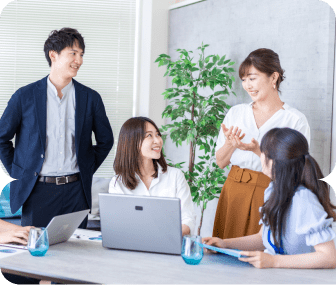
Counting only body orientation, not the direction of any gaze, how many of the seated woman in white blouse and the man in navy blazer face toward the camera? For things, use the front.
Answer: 2

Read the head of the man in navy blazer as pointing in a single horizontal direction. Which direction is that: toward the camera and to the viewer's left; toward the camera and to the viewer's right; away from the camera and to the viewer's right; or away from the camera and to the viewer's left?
toward the camera and to the viewer's right

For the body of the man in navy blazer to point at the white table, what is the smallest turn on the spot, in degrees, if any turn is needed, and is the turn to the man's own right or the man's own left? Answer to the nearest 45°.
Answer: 0° — they already face it

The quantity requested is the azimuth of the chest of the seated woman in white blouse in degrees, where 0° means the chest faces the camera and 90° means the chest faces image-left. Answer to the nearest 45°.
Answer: approximately 0°

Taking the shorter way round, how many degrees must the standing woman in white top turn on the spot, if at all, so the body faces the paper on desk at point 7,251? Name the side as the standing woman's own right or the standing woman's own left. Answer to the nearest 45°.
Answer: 0° — they already face it

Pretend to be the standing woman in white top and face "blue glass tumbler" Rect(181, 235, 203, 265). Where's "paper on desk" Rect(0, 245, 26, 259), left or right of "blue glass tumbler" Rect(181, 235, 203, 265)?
right

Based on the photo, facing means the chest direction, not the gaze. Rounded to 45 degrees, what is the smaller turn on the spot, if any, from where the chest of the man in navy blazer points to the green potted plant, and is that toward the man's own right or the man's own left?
approximately 135° to the man's own left

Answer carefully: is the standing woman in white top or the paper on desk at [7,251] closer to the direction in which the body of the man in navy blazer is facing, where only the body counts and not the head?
the paper on desk

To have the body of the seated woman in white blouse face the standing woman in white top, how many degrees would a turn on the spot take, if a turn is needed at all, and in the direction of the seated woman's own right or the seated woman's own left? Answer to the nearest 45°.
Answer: approximately 135° to the seated woman's own left

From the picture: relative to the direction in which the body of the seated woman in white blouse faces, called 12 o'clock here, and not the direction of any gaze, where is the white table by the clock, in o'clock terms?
The white table is roughly at 12 o'clock from the seated woman in white blouse.

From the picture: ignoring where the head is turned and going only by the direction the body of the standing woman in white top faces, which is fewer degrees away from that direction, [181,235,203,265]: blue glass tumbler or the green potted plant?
the blue glass tumbler

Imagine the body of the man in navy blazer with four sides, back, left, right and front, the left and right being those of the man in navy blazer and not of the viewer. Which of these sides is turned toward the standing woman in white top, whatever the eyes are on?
left
